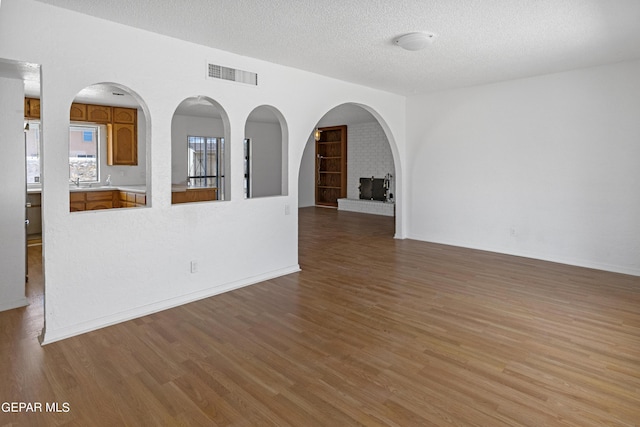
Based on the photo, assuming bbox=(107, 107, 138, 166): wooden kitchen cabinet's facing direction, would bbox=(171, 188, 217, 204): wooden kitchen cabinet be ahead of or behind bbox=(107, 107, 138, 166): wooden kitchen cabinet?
ahead

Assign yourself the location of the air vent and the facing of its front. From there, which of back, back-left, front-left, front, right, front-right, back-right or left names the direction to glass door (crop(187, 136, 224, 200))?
back-left

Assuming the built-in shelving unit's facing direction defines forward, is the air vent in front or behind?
in front

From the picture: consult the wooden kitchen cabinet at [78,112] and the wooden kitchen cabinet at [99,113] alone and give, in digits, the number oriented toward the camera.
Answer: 2

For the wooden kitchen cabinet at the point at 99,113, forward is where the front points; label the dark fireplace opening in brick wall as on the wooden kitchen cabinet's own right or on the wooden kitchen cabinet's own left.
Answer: on the wooden kitchen cabinet's own left

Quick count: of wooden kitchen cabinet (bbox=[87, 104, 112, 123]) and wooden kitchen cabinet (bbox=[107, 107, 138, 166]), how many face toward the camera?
2

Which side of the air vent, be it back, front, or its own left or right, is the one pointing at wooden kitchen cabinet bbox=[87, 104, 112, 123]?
back

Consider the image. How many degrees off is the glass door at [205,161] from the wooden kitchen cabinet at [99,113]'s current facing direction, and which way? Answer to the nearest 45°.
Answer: approximately 135° to its left

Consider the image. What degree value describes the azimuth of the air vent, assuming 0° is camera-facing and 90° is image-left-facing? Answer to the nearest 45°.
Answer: approximately 315°
